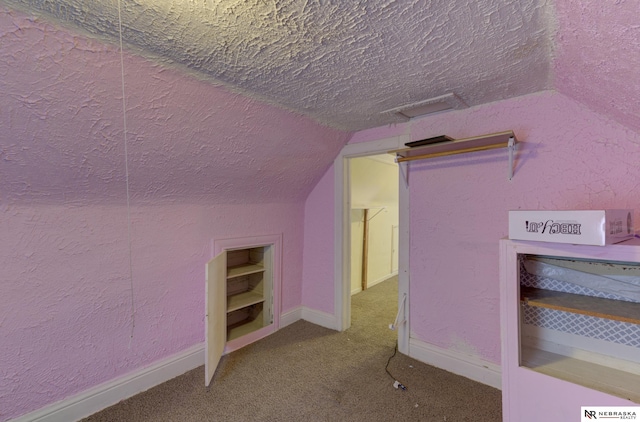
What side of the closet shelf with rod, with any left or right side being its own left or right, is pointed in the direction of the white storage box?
left

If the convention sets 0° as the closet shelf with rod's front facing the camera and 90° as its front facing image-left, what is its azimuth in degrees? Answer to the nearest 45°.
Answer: approximately 45°
